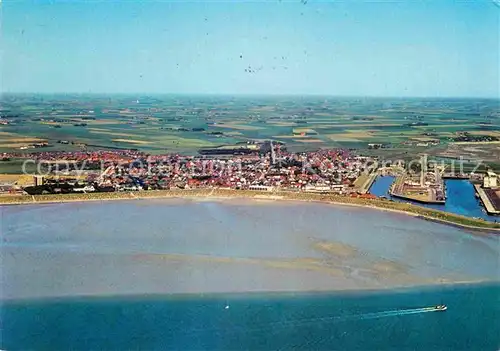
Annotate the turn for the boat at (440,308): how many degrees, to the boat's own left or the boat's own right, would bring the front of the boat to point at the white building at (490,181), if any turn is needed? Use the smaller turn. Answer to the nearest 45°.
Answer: approximately 90° to the boat's own left

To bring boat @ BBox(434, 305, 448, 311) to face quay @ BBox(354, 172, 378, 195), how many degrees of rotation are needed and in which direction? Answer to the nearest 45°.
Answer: approximately 90° to its left

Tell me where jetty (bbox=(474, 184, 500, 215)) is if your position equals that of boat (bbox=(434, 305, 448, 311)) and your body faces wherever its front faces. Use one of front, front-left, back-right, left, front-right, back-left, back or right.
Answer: left

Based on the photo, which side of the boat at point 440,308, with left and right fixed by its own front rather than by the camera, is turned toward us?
right
